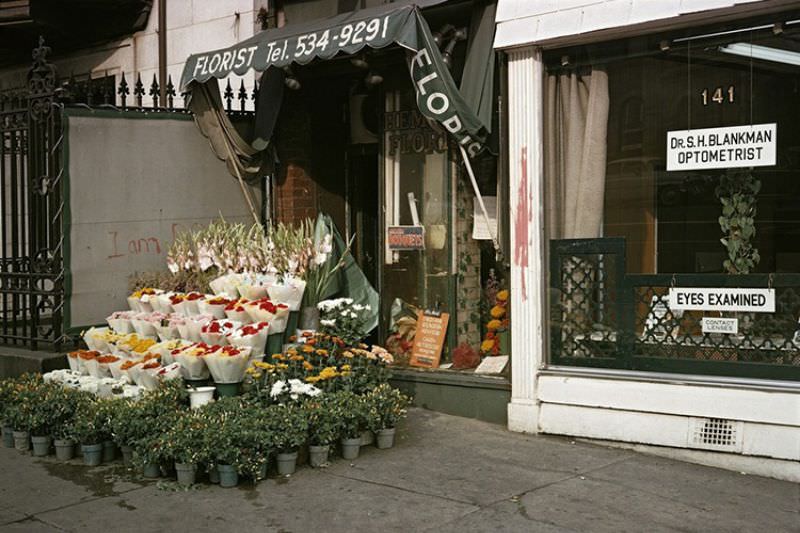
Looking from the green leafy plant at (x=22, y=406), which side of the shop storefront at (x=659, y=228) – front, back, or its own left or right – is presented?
right

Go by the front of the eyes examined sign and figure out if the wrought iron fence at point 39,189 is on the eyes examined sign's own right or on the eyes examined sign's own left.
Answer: on the eyes examined sign's own right

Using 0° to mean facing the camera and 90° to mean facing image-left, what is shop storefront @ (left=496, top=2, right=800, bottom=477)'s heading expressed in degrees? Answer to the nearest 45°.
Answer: approximately 0°

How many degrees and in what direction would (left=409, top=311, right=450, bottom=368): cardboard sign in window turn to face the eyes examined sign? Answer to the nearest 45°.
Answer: approximately 45° to its left

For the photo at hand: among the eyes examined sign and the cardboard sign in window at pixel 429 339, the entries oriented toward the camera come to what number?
2

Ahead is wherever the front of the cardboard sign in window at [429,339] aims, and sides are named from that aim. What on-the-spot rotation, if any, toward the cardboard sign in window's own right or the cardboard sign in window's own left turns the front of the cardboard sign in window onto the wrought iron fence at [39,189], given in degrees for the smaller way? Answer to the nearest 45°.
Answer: approximately 90° to the cardboard sign in window's own right

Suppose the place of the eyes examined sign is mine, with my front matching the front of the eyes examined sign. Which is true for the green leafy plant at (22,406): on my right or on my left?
on my right

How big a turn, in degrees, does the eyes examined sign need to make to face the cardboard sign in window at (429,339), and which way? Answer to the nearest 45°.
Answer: approximately 90° to its right

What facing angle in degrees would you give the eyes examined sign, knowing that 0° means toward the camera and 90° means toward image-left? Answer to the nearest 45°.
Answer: approximately 0°

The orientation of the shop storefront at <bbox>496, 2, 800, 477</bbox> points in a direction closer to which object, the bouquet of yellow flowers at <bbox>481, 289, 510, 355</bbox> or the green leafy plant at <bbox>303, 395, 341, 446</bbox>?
the green leafy plant

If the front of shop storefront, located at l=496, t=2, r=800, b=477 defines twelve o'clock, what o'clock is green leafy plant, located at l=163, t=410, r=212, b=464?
The green leafy plant is roughly at 2 o'clock from the shop storefront.

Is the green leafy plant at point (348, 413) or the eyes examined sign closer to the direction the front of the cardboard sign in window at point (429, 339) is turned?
the green leafy plant
